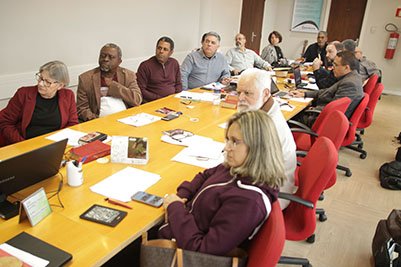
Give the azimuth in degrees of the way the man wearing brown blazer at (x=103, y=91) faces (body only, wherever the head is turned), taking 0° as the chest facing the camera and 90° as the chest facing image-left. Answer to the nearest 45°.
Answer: approximately 0°

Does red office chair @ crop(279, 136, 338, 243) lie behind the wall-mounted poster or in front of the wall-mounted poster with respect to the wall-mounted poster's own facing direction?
in front

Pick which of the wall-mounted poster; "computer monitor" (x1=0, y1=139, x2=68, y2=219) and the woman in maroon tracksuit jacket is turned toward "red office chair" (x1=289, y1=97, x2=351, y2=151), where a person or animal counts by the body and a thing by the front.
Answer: the wall-mounted poster

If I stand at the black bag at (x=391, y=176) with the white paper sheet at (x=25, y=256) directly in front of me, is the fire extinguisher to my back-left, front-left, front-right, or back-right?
back-right

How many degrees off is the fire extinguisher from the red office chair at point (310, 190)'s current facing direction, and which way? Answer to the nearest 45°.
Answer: approximately 45° to its right

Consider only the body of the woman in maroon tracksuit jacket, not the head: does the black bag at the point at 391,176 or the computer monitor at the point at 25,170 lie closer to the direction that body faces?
the computer monitor

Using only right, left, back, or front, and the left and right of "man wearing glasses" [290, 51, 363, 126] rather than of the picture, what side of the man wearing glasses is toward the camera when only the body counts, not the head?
left

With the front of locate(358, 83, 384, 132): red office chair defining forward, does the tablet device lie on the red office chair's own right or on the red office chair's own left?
on the red office chair's own left
